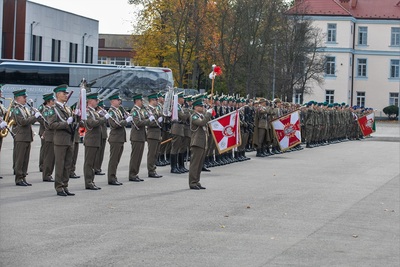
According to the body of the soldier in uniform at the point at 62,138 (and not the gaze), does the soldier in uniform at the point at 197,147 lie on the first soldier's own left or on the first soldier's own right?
on the first soldier's own left

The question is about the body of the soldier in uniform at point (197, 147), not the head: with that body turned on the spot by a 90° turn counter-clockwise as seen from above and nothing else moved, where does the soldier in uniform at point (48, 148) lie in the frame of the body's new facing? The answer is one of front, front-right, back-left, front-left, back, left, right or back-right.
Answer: back-left

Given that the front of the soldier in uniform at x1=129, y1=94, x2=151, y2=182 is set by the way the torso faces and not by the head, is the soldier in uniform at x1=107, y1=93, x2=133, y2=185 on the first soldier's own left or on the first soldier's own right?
on the first soldier's own right

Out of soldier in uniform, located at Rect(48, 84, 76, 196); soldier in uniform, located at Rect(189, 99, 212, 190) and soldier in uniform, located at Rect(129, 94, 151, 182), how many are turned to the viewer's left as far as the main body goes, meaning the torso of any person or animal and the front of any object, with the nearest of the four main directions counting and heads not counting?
0

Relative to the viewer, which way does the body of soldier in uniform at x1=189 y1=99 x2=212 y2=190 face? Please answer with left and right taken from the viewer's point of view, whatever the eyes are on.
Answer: facing the viewer and to the right of the viewer

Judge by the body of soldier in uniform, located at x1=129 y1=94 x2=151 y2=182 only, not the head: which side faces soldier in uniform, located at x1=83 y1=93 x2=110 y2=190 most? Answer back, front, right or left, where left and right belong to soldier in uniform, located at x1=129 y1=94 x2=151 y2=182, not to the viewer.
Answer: right
